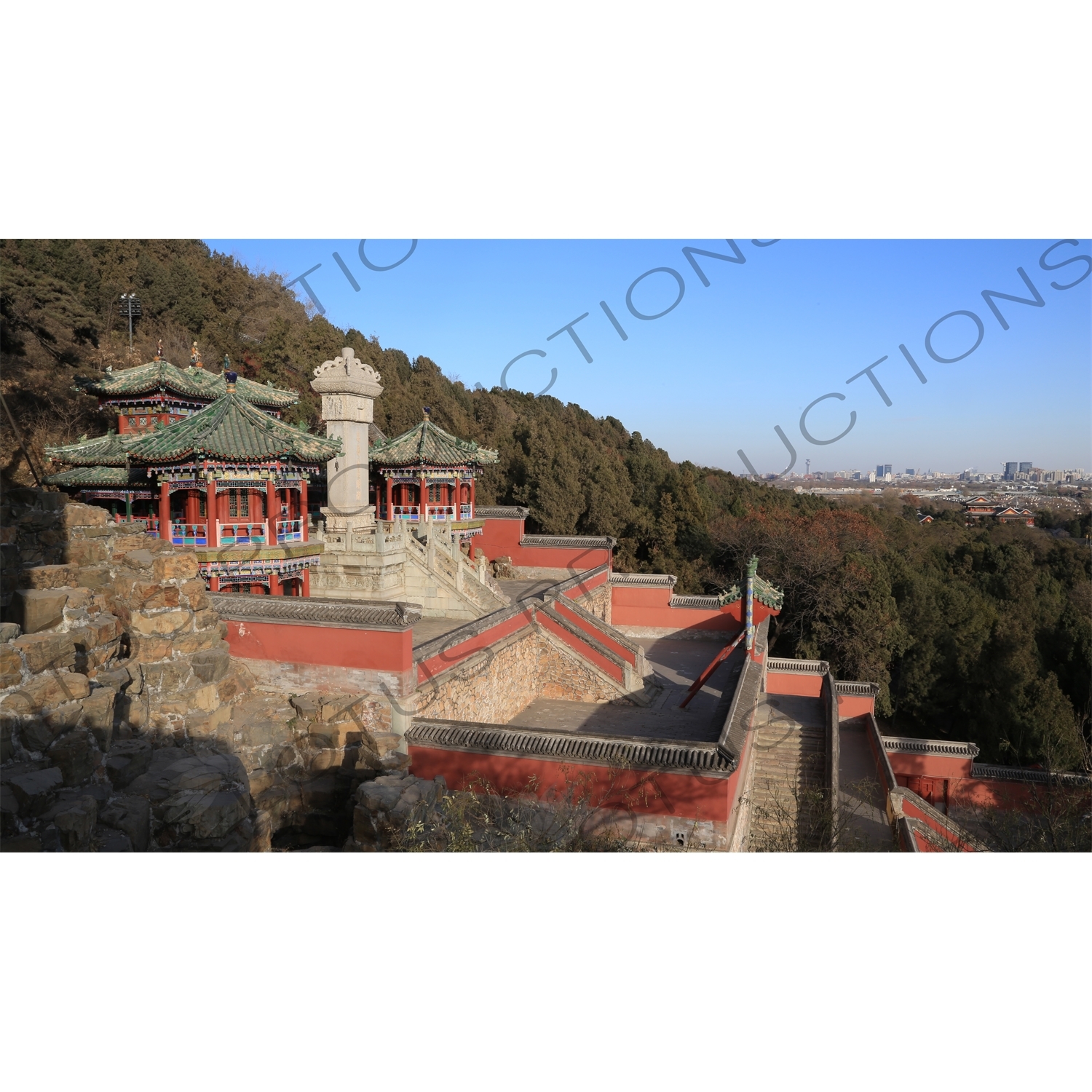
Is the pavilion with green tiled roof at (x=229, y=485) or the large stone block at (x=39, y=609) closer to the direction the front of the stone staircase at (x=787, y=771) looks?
the large stone block

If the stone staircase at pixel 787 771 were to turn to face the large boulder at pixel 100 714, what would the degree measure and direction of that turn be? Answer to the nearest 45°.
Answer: approximately 45° to its right

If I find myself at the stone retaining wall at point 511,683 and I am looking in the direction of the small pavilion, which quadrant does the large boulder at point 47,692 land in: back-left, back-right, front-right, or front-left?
back-left

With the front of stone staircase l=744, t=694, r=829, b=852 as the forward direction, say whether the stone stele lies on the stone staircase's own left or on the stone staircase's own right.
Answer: on the stone staircase's own right

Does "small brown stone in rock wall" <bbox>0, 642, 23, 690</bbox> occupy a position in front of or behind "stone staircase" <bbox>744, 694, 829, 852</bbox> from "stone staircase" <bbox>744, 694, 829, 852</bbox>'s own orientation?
in front

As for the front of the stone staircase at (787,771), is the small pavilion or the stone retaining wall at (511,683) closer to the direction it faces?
the stone retaining wall

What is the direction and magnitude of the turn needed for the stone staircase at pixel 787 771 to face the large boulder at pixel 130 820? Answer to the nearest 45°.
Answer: approximately 45° to its right

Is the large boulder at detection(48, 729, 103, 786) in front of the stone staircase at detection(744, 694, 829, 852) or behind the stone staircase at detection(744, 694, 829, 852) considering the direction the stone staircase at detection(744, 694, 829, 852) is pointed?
in front

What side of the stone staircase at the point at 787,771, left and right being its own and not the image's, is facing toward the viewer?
front

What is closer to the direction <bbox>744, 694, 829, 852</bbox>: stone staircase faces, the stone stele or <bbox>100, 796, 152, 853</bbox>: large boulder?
the large boulder

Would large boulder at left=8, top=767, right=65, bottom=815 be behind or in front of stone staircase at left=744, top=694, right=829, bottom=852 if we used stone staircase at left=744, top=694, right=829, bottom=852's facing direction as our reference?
in front
